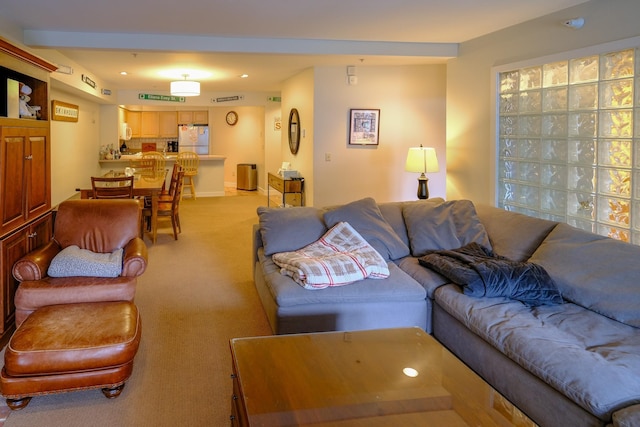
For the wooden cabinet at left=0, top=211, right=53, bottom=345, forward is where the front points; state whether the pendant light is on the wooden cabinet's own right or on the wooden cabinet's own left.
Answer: on the wooden cabinet's own left

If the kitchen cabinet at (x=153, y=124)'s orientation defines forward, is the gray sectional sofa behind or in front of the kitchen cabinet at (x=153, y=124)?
in front

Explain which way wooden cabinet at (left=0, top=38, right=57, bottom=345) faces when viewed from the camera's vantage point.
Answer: facing the viewer and to the right of the viewer

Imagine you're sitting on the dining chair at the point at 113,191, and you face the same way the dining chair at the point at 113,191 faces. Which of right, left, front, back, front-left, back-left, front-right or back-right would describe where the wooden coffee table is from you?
back

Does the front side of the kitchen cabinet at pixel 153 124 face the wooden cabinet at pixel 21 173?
yes

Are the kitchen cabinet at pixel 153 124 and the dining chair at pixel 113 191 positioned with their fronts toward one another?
yes

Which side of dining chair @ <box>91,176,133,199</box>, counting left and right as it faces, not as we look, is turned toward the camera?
back

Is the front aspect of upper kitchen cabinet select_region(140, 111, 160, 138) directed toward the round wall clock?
no

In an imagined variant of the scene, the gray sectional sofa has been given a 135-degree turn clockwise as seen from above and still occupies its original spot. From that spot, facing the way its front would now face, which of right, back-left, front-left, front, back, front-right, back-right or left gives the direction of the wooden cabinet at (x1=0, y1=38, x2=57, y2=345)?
left

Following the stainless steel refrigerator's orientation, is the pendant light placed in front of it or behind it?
in front

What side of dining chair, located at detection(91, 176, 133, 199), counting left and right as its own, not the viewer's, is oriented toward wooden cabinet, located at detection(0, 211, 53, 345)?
back

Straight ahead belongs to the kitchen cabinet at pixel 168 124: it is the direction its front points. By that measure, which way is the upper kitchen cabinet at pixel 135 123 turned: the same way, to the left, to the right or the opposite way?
the same way

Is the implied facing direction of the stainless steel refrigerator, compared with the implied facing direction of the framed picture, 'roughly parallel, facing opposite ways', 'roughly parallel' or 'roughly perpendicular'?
roughly parallel

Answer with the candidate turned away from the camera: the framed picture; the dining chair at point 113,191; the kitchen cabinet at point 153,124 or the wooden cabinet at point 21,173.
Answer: the dining chair

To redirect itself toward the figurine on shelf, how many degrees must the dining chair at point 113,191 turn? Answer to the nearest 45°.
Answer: approximately 180°

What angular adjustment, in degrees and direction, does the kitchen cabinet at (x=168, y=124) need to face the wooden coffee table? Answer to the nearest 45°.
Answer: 0° — it already faces it

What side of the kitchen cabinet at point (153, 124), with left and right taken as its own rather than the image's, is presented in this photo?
front

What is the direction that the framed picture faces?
toward the camera
